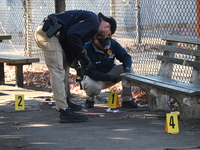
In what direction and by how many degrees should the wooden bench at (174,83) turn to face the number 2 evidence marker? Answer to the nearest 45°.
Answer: approximately 45° to its right

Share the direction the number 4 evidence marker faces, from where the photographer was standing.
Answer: facing the viewer

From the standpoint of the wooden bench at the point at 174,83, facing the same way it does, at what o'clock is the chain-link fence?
The chain-link fence is roughly at 4 o'clock from the wooden bench.

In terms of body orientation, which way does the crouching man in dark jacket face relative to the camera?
toward the camera

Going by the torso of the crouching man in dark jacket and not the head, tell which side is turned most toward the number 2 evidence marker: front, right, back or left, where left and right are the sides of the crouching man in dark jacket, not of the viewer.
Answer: right

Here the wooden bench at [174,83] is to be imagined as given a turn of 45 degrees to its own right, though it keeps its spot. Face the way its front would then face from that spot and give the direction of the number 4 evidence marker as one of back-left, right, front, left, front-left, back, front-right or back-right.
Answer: left

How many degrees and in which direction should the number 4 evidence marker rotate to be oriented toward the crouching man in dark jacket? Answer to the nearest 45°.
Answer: approximately 135° to its right

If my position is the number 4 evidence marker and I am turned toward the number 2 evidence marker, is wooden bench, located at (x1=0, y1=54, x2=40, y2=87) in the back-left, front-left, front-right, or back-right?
front-right

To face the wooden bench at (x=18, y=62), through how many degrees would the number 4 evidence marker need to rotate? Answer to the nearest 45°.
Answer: approximately 135° to its right

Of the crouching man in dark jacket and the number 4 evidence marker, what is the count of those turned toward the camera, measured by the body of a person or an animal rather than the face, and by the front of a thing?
2

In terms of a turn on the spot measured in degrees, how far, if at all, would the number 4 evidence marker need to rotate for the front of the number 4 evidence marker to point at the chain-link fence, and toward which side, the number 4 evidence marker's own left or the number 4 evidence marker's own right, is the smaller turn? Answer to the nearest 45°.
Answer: approximately 180°

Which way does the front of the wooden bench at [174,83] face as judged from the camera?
facing the viewer and to the left of the viewer

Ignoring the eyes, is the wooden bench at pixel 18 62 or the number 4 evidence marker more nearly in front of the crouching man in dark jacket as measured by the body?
the number 4 evidence marker

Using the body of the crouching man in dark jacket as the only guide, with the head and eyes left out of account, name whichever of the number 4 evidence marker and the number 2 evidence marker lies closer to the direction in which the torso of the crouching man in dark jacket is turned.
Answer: the number 4 evidence marker

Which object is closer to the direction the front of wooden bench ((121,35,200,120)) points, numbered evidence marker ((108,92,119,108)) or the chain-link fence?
the numbered evidence marker
